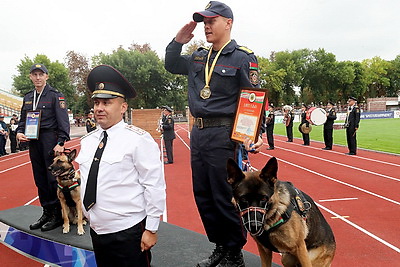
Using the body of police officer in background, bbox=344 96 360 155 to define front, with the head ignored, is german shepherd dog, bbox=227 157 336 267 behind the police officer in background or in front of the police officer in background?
in front

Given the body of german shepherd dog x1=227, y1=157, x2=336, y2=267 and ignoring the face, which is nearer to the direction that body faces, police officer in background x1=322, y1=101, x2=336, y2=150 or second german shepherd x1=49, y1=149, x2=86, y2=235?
the second german shepherd

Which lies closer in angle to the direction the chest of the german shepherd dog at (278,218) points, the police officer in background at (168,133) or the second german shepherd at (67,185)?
the second german shepherd

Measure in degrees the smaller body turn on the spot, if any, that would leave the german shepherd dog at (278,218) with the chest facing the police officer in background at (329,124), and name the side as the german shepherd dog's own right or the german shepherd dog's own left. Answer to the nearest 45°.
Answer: approximately 135° to the german shepherd dog's own right

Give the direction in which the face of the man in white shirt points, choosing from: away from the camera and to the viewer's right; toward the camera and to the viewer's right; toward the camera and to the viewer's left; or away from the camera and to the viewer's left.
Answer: toward the camera and to the viewer's left

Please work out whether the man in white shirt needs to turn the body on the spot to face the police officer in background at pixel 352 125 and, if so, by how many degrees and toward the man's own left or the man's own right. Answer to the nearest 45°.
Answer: approximately 180°

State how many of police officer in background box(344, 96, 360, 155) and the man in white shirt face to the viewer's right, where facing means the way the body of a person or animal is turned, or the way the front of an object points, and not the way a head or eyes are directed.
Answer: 0

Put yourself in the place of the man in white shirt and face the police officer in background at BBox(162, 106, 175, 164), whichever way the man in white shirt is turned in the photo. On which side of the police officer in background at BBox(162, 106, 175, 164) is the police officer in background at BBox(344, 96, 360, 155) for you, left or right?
right

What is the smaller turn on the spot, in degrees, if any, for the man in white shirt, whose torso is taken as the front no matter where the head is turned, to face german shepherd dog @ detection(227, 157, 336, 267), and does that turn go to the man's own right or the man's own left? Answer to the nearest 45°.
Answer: approximately 135° to the man's own left

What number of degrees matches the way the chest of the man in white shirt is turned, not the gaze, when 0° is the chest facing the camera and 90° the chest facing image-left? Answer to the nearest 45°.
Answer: approximately 45°

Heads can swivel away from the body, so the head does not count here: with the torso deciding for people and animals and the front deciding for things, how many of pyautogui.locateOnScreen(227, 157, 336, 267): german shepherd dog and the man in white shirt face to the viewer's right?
0
